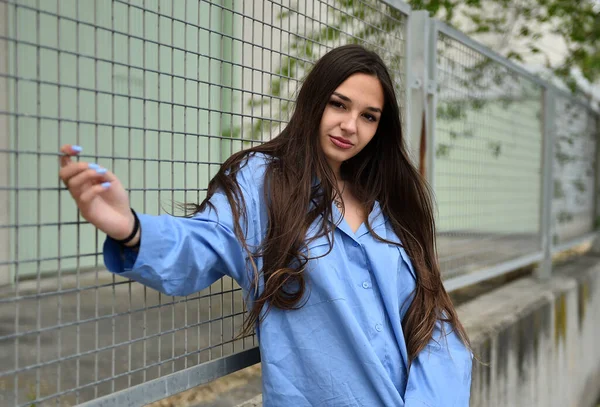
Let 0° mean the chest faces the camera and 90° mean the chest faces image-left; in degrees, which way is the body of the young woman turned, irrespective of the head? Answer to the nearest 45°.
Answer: approximately 0°
